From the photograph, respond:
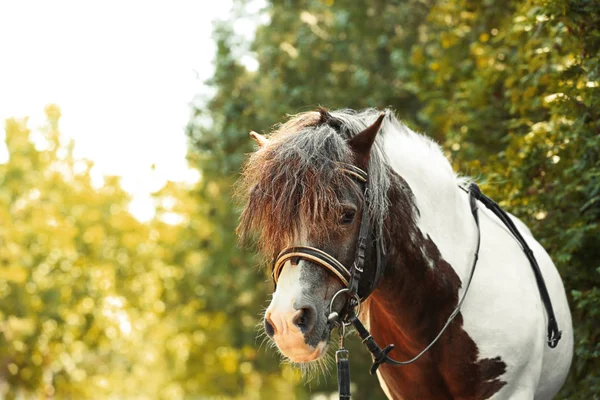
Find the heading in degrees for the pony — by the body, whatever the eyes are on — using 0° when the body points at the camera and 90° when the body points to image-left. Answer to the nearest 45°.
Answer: approximately 45°
